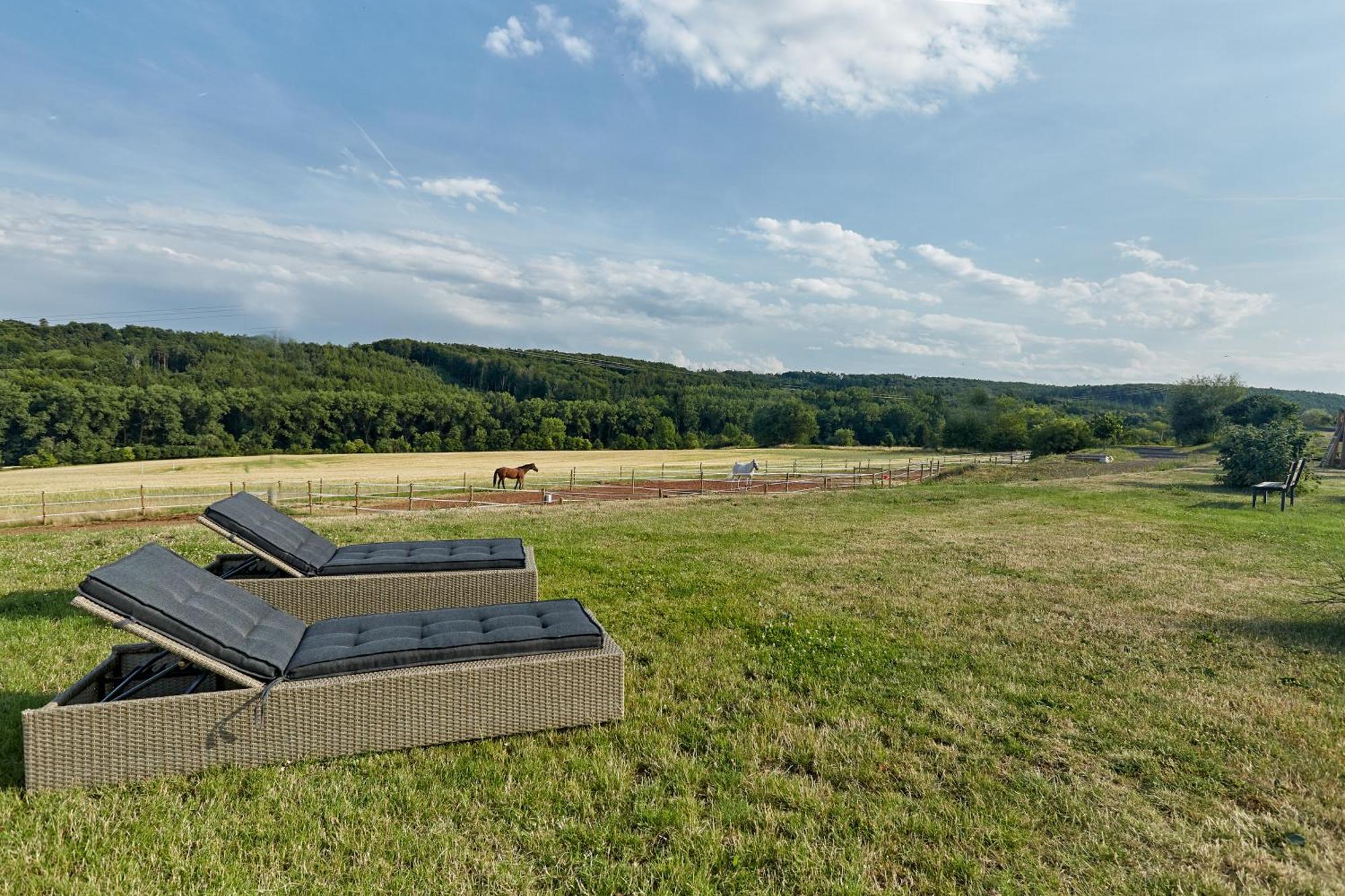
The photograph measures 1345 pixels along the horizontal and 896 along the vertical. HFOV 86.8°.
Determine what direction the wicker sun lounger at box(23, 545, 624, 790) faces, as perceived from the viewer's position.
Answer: facing to the right of the viewer

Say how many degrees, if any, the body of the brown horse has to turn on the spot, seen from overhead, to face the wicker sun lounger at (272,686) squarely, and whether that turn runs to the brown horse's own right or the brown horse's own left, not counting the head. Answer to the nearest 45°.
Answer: approximately 90° to the brown horse's own right

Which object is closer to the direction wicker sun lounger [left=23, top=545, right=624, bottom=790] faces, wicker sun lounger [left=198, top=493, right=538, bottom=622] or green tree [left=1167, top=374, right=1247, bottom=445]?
the green tree

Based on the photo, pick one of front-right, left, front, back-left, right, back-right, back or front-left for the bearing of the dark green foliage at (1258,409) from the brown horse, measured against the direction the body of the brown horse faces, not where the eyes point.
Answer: front

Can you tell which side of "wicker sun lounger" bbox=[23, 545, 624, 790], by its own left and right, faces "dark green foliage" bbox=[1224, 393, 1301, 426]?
front

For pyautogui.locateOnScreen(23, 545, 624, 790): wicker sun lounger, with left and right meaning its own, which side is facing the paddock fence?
left

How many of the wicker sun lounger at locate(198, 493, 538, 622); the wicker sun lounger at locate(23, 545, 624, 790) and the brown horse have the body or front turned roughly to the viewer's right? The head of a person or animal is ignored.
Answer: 3

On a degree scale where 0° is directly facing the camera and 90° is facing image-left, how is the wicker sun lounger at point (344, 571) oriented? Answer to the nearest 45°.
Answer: approximately 270°

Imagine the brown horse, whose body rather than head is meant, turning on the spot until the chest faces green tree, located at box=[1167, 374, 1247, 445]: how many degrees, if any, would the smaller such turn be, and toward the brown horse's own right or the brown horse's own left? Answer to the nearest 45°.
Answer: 0° — it already faces it

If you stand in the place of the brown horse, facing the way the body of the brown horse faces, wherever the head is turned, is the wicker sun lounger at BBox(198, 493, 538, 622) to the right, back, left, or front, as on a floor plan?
right

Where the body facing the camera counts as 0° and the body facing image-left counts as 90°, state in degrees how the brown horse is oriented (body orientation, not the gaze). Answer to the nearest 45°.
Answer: approximately 270°
